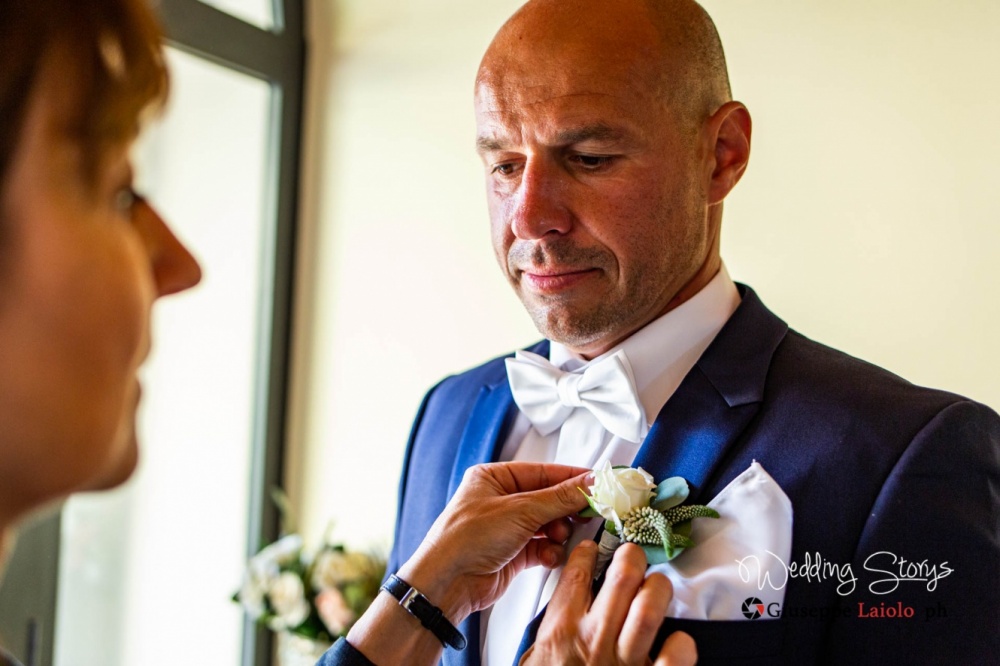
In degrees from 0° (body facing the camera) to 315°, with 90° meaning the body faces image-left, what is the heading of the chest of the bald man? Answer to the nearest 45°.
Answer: approximately 45°
